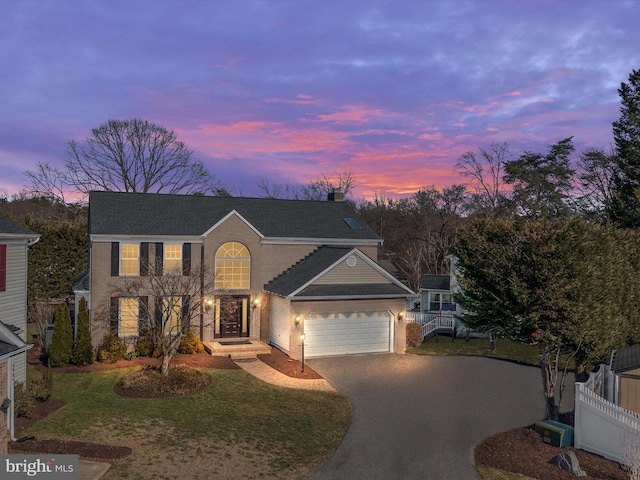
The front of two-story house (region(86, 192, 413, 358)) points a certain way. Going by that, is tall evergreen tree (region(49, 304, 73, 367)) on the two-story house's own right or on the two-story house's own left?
on the two-story house's own right

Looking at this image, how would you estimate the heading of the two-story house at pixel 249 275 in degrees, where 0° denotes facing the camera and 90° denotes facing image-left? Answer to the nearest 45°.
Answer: approximately 0°

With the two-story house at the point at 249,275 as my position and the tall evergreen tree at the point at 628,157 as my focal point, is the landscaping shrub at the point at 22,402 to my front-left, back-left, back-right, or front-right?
back-right

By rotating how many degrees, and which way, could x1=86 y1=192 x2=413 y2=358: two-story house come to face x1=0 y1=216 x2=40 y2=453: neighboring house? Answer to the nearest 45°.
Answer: approximately 45° to its right
